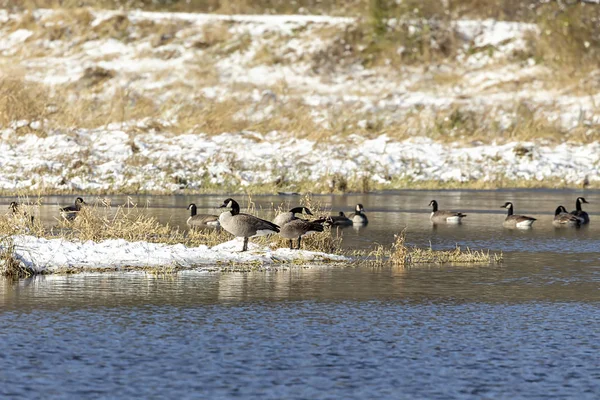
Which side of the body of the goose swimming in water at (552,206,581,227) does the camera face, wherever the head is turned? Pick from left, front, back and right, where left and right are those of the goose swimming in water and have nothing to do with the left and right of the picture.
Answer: left

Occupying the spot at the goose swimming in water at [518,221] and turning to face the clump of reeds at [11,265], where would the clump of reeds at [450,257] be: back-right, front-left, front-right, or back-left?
front-left

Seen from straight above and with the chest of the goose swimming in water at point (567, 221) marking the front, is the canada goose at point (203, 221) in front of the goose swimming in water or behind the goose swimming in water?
in front

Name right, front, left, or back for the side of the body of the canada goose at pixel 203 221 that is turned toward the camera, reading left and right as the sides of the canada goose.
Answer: left

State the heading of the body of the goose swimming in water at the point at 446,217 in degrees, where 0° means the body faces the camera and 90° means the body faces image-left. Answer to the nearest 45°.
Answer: approximately 90°

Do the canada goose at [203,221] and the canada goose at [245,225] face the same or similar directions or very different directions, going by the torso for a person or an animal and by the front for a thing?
same or similar directions

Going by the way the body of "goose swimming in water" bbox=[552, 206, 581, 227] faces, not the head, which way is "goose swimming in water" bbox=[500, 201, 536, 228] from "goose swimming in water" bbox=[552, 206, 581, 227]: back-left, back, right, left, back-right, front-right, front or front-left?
front-left

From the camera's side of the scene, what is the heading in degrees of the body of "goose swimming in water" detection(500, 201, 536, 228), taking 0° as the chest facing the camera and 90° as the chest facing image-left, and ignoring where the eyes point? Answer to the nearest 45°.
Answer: approximately 90°

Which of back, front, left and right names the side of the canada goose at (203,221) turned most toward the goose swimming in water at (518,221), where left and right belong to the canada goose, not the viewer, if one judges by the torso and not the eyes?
back

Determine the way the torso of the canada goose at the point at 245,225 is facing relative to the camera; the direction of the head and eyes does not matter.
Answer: to the viewer's left
